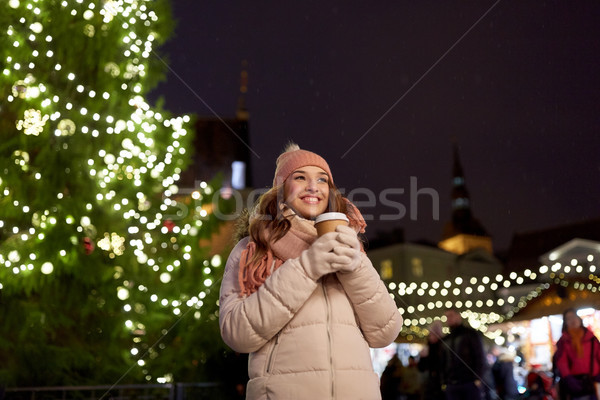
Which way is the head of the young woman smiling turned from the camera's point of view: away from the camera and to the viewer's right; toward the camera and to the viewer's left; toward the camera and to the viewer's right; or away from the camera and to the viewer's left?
toward the camera and to the viewer's right

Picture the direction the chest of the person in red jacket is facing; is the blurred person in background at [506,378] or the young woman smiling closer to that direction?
the young woman smiling

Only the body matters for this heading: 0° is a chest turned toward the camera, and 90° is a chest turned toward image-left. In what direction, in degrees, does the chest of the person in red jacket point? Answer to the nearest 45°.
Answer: approximately 0°

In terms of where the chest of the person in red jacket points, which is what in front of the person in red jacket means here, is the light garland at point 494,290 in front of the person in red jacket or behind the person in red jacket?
behind

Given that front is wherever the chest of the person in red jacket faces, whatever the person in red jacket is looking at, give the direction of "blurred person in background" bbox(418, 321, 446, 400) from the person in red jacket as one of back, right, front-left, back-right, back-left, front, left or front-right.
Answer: back-right

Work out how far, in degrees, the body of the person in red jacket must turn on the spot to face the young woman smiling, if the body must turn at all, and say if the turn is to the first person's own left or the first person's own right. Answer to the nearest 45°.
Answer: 0° — they already face them

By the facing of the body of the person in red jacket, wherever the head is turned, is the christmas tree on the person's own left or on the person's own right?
on the person's own right

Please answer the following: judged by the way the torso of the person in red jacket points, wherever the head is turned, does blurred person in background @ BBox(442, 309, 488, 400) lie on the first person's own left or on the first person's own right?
on the first person's own right
